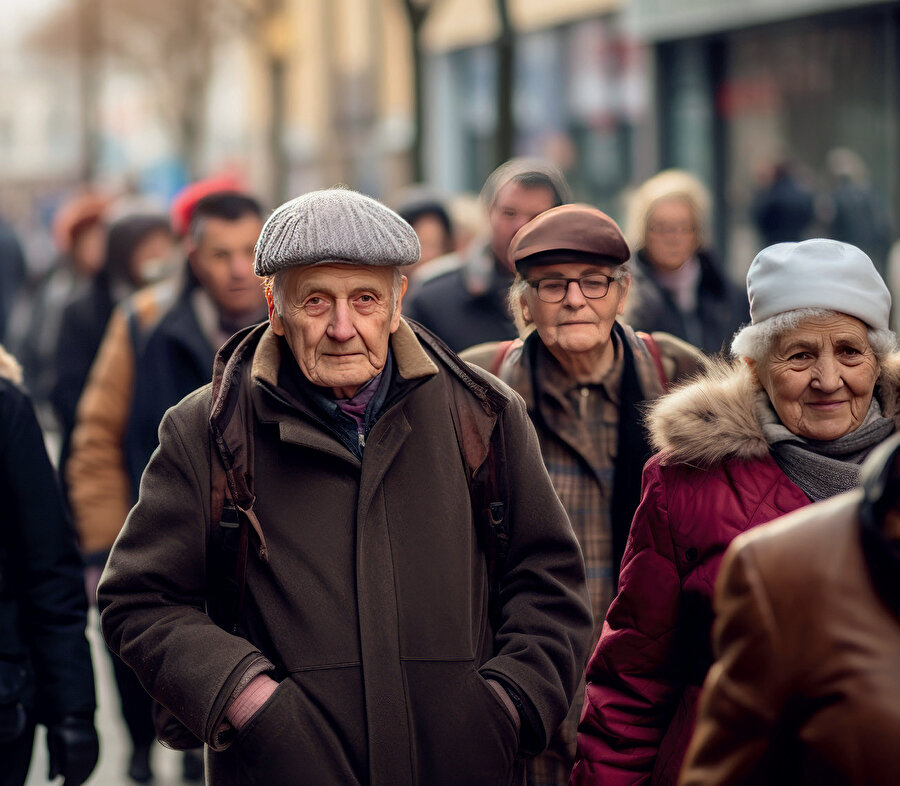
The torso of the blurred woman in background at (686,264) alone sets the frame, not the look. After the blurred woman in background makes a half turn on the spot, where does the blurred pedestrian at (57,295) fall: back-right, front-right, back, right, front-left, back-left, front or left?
front-left

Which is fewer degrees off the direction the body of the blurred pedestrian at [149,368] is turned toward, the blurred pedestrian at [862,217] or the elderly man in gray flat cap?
the elderly man in gray flat cap

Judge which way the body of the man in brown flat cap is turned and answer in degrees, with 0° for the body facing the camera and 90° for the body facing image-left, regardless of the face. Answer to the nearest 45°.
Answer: approximately 0°

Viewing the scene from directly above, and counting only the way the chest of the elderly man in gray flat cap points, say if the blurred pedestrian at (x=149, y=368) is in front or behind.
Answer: behind

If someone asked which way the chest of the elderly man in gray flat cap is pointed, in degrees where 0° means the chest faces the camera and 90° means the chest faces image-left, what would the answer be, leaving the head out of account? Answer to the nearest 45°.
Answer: approximately 0°

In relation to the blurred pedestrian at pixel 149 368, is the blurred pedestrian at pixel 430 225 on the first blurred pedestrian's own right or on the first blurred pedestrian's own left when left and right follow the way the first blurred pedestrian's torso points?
on the first blurred pedestrian's own left

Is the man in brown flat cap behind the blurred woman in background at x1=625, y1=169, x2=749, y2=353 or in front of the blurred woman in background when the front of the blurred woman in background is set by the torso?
in front
